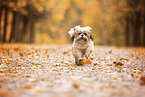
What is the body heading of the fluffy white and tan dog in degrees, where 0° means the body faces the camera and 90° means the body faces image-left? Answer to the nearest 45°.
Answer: approximately 0°
